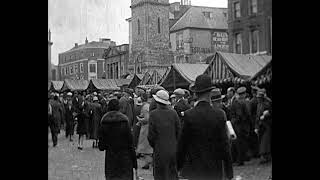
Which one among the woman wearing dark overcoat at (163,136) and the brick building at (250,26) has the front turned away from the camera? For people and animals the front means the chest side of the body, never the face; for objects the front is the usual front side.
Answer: the woman wearing dark overcoat

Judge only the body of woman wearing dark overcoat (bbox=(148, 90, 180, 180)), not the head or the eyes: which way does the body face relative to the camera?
away from the camera

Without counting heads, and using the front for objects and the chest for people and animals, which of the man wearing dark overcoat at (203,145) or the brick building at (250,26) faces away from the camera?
the man wearing dark overcoat

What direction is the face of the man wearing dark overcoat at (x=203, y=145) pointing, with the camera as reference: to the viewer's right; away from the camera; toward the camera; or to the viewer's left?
away from the camera

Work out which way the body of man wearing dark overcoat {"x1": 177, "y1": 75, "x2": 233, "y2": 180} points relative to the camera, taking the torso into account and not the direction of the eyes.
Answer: away from the camera

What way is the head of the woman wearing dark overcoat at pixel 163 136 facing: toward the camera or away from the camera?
away from the camera

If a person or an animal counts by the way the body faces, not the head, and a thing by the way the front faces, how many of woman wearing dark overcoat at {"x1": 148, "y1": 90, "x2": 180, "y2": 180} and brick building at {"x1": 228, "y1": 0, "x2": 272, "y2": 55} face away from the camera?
1
